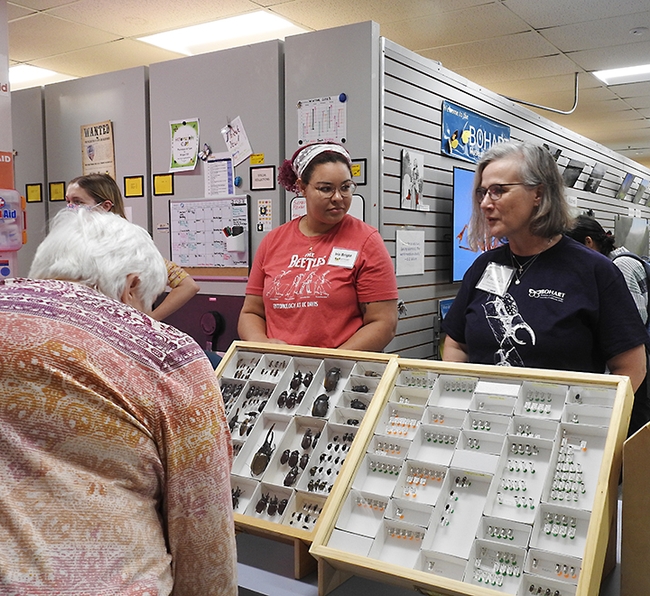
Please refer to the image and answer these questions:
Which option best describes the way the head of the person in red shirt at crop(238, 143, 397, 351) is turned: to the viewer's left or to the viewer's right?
to the viewer's right

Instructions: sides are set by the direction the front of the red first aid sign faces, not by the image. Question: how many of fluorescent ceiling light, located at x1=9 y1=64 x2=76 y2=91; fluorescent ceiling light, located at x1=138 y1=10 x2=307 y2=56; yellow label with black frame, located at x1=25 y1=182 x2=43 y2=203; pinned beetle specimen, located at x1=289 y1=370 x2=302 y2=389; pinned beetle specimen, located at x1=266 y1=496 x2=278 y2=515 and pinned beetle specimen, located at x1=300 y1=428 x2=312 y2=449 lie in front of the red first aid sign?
3

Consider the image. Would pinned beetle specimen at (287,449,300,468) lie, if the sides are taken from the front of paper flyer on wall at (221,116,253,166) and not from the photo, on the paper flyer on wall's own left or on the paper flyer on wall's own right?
on the paper flyer on wall's own left

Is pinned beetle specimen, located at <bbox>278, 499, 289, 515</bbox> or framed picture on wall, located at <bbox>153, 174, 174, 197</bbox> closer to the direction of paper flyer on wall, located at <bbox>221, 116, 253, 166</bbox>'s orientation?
the pinned beetle specimen

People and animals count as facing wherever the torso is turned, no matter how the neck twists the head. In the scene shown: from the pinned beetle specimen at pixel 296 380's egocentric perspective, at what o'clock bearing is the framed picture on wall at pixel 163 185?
The framed picture on wall is roughly at 10 o'clock from the pinned beetle specimen.

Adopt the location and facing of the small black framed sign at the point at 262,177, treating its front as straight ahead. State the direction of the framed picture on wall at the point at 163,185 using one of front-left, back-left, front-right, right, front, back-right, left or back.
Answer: back-right

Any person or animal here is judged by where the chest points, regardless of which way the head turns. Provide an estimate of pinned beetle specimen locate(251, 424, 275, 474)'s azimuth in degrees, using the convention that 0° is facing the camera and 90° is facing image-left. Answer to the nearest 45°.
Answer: approximately 225°

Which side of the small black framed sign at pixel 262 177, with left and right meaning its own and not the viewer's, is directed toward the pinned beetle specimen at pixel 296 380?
front

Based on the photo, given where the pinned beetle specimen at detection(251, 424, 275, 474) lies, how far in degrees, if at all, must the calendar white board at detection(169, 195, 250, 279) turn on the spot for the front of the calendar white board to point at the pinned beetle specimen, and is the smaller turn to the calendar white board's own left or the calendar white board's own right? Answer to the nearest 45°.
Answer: approximately 45° to the calendar white board's own left

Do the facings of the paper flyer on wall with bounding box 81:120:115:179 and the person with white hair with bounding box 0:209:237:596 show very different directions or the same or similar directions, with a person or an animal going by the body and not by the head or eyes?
very different directions

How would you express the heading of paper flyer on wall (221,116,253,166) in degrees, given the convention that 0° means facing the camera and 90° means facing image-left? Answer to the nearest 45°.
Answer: approximately 45°

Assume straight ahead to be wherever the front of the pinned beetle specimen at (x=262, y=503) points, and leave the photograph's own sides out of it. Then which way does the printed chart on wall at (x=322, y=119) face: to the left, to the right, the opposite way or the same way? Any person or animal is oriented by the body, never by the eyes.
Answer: the opposite way
